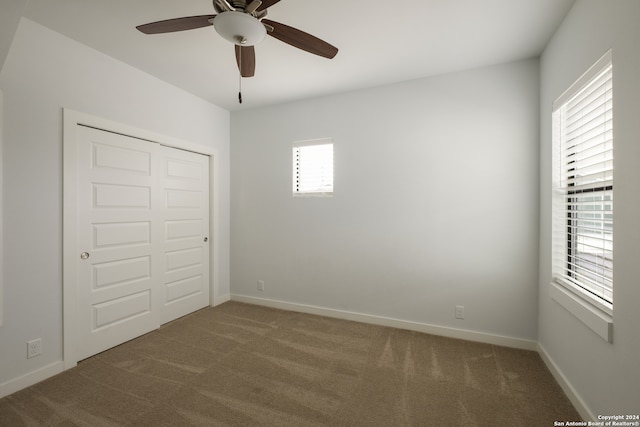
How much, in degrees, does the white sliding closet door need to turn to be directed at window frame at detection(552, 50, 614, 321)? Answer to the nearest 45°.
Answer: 0° — it already faces it

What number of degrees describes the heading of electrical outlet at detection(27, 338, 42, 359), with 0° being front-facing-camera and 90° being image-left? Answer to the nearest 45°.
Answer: approximately 315°

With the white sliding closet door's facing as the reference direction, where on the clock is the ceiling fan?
The ceiling fan is roughly at 1 o'clock from the white sliding closet door.

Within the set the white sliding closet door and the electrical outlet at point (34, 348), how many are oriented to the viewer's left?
0

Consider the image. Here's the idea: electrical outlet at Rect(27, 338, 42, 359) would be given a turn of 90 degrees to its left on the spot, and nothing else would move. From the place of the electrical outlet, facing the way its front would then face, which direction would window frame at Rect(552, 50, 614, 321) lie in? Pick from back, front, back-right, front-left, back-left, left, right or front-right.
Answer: right

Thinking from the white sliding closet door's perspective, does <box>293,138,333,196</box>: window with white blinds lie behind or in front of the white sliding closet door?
in front
